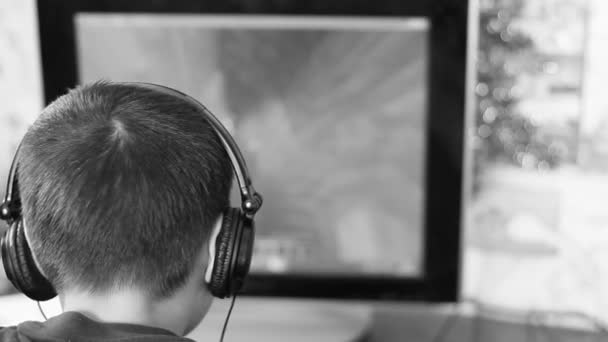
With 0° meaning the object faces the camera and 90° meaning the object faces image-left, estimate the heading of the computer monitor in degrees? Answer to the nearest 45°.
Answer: approximately 0°

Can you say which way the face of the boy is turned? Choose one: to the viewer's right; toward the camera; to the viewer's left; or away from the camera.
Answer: away from the camera

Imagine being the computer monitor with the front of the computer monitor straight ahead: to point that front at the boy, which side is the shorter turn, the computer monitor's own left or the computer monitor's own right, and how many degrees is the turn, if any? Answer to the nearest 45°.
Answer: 0° — it already faces them
